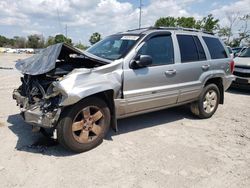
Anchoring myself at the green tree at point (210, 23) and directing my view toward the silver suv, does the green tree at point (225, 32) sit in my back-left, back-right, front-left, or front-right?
back-left

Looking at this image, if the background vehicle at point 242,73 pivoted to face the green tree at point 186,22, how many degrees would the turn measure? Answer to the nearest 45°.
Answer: approximately 135° to its right

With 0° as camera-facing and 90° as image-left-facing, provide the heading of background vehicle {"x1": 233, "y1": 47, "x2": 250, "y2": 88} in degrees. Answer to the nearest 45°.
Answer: approximately 45°

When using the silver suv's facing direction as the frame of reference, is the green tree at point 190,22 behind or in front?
behind

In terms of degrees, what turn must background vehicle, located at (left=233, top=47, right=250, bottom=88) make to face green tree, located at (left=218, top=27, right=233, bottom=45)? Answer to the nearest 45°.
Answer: approximately 135° to its right

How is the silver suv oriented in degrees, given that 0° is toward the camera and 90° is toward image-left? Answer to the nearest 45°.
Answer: approximately 45°

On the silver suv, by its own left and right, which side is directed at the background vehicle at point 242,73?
back

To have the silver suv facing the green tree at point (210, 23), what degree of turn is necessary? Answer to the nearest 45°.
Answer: approximately 135° to its right
